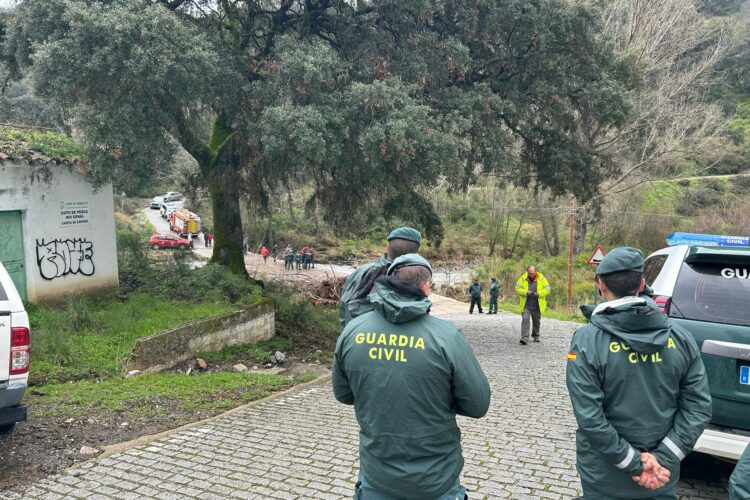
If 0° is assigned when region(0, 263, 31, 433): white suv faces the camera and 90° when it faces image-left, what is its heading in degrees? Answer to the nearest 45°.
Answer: approximately 180°

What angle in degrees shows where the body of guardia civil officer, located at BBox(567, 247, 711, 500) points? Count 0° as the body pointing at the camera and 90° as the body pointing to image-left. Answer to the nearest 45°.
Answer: approximately 180°

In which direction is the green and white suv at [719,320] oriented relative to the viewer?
away from the camera

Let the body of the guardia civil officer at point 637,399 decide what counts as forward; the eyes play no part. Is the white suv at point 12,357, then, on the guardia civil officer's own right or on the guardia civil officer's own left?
on the guardia civil officer's own left

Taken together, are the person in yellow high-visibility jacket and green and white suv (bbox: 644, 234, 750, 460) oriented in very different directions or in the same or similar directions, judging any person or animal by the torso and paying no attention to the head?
very different directions

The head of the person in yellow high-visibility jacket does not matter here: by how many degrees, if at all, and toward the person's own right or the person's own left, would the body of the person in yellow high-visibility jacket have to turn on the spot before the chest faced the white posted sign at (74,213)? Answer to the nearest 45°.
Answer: approximately 90° to the person's own right

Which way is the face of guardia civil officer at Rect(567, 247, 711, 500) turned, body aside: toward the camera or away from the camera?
away from the camera

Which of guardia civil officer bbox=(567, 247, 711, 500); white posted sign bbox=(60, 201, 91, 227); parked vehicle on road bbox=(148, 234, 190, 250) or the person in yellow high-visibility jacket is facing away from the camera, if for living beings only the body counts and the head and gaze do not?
the guardia civil officer

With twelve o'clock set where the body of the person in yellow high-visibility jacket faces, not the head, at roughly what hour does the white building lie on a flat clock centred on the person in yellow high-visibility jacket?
The white building is roughly at 2 o'clock from the person in yellow high-visibility jacket.

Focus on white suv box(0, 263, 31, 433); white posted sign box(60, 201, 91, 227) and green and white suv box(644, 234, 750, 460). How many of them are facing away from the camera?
2
